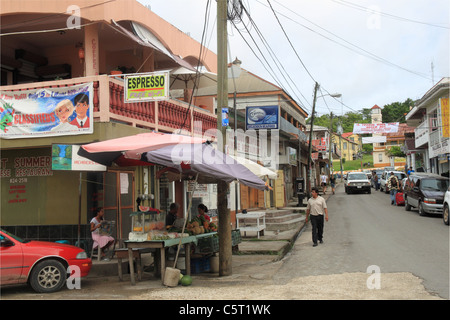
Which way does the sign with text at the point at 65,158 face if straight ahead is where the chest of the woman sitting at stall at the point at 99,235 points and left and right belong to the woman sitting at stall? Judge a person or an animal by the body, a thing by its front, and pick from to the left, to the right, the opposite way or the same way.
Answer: to the right

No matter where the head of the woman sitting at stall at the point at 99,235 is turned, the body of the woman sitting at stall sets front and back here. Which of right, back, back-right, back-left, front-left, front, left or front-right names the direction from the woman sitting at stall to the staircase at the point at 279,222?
front-left

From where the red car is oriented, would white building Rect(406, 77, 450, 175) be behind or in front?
in front

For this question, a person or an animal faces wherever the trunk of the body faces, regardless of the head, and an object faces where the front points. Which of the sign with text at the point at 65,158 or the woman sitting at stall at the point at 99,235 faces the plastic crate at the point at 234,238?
the woman sitting at stall

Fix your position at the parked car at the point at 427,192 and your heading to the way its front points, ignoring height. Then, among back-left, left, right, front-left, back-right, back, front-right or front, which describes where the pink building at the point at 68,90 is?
right

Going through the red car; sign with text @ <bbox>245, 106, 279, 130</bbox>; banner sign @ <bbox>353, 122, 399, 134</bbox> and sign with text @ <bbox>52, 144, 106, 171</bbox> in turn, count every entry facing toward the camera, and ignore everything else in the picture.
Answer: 3

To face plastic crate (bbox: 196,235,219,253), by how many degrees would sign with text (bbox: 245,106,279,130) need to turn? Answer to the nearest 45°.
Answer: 0° — it already faces it

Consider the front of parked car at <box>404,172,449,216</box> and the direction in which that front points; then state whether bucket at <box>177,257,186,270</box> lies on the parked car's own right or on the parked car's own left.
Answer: on the parked car's own right
